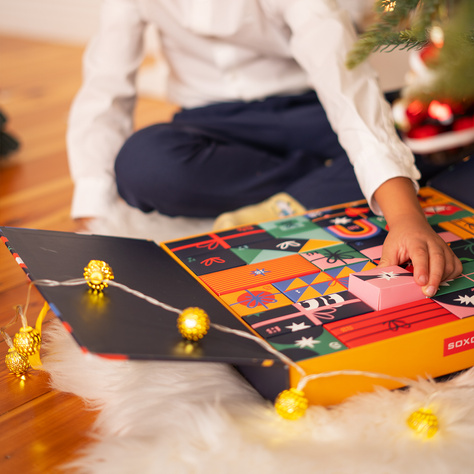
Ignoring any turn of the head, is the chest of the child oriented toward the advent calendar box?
yes

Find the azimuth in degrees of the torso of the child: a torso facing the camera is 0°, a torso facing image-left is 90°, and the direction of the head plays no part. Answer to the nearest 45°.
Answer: approximately 0°

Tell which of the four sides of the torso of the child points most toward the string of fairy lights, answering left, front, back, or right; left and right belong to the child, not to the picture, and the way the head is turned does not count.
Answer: front
